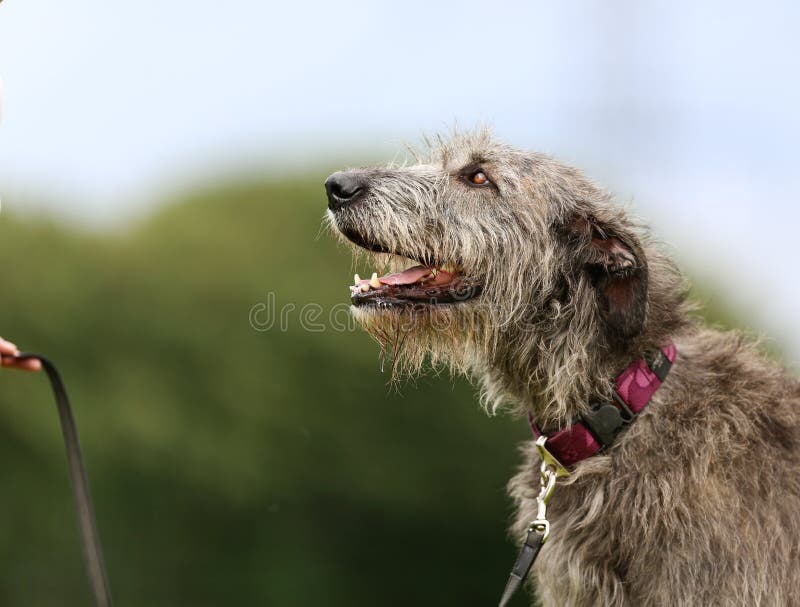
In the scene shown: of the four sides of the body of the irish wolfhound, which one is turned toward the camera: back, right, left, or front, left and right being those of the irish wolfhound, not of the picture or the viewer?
left
